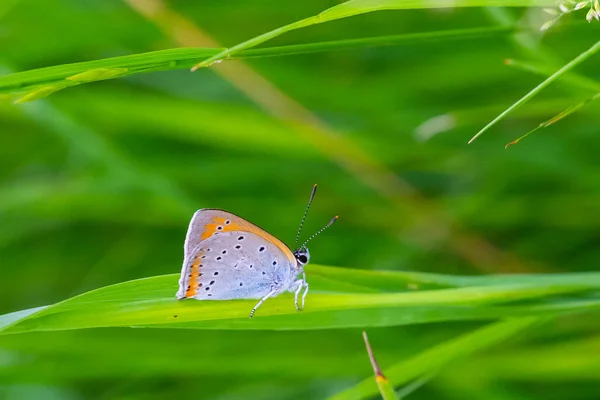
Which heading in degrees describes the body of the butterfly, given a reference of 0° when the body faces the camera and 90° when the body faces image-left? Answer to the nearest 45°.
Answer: approximately 270°
